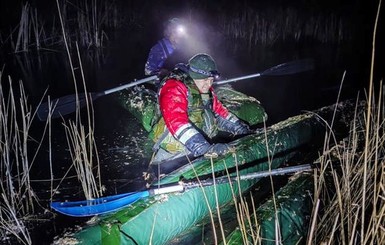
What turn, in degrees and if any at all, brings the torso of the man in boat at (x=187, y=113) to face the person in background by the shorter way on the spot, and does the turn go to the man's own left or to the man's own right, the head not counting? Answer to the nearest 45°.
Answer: approximately 135° to the man's own left

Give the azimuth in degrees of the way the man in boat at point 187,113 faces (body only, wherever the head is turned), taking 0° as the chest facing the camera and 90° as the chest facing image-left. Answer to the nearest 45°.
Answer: approximately 315°
